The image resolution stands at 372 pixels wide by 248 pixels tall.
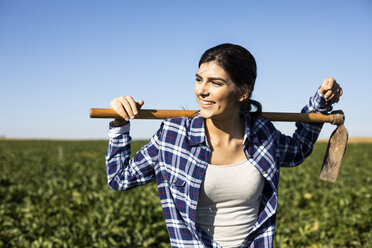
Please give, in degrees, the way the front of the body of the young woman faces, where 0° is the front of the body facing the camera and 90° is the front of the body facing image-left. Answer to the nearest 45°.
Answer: approximately 0°
